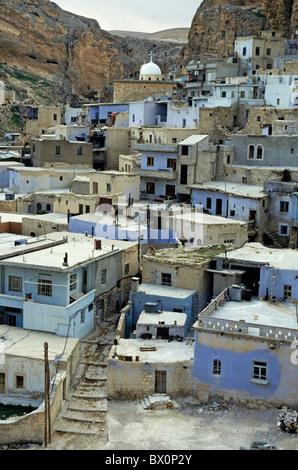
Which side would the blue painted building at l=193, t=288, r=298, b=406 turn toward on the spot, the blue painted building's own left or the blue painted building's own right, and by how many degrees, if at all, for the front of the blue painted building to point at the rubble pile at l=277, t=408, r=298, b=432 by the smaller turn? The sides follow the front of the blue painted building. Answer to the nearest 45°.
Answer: approximately 45° to the blue painted building's own left

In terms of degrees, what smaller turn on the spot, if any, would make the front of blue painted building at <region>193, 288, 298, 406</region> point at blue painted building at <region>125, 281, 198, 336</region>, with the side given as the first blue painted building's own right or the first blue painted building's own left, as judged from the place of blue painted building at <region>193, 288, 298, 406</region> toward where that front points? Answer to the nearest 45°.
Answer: approximately 135° to the first blue painted building's own right

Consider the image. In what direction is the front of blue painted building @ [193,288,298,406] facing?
toward the camera

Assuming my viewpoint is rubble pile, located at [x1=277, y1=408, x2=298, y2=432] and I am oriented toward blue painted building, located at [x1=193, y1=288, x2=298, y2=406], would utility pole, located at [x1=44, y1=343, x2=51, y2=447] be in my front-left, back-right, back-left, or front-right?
front-left

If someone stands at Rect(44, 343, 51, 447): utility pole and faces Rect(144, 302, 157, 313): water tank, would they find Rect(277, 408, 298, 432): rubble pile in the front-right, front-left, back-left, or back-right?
front-right

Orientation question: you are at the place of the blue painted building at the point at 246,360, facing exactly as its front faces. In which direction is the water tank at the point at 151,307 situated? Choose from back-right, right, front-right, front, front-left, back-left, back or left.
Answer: back-right

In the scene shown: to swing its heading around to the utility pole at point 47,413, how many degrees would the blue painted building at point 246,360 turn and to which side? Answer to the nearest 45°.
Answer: approximately 90° to its right

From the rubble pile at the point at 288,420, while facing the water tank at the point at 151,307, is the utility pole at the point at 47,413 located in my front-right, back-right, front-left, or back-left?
front-left
